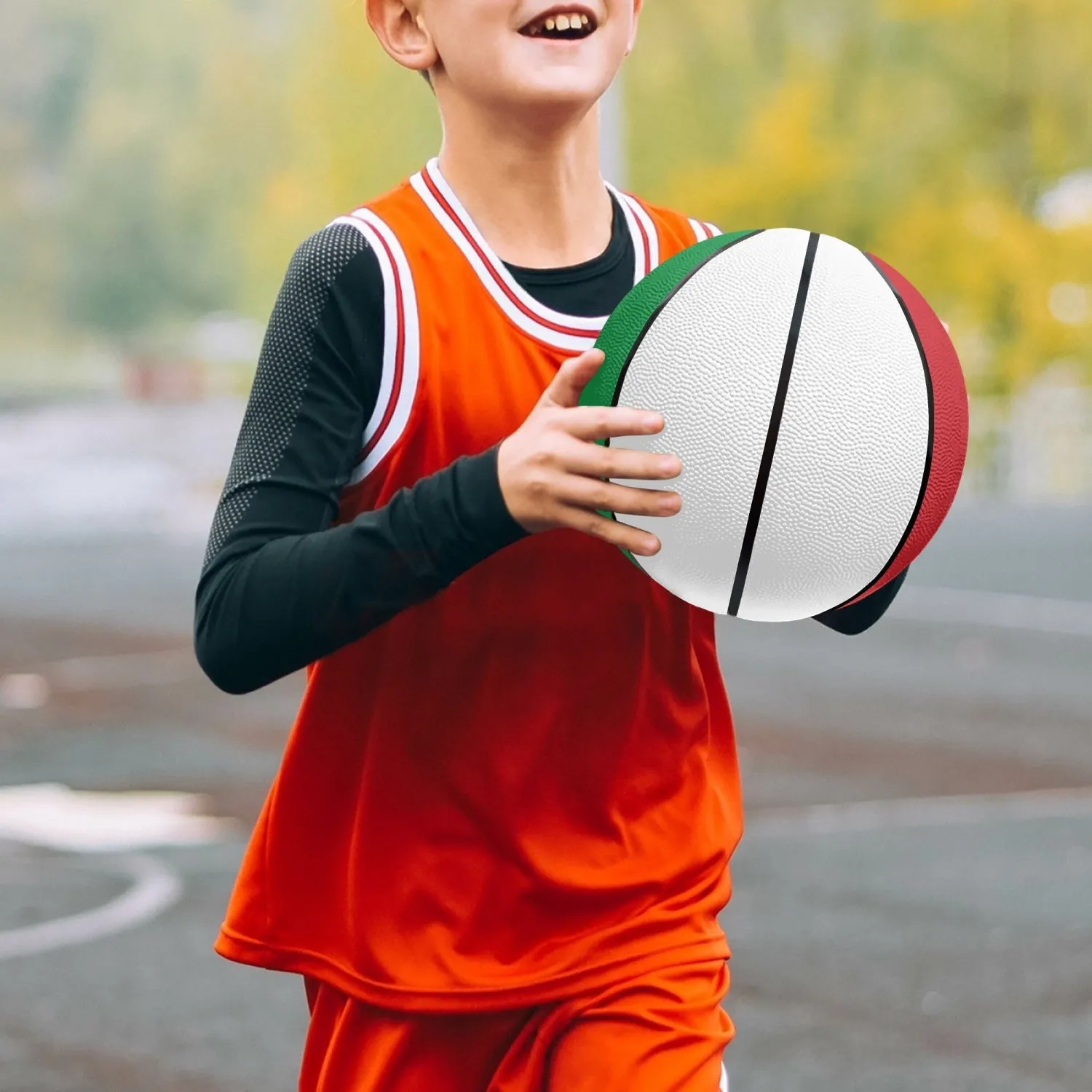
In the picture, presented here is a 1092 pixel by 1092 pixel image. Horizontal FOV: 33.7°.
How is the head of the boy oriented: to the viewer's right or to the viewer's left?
to the viewer's right

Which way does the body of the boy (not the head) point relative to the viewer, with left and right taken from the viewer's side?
facing the viewer and to the right of the viewer
